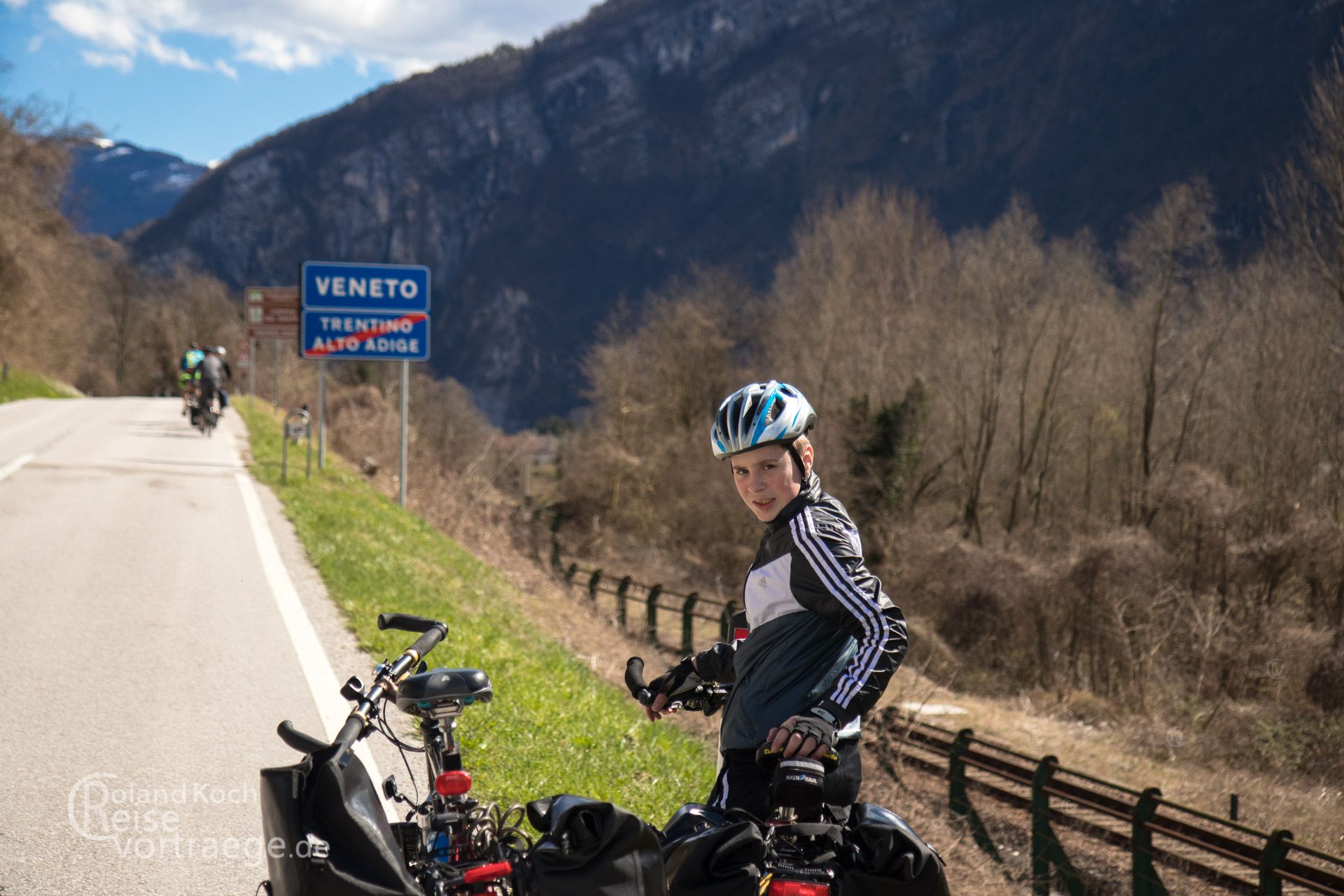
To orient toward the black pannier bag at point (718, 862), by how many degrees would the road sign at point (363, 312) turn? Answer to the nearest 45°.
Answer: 0° — it already faces it

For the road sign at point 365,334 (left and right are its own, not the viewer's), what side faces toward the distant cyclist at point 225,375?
back

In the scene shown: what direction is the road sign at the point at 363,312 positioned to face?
toward the camera

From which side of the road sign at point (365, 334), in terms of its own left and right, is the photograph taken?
front

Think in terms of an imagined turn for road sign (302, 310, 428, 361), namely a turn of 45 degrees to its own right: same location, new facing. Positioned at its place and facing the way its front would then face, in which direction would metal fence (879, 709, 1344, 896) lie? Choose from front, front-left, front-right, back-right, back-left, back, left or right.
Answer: left

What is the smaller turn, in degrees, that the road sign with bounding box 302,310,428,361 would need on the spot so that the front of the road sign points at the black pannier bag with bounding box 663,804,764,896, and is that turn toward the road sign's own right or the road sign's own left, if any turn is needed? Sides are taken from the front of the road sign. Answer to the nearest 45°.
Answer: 0° — it already faces it

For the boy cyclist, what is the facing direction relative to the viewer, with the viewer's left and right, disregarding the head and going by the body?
facing the viewer and to the left of the viewer

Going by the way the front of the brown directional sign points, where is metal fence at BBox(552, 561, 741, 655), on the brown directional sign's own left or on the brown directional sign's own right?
on the brown directional sign's own left

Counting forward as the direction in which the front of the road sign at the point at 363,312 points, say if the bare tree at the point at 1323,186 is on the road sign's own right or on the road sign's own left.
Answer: on the road sign's own left

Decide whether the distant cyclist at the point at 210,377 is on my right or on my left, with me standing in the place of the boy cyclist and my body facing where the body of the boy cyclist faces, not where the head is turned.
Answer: on my right

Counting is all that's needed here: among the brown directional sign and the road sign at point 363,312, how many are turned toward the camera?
2

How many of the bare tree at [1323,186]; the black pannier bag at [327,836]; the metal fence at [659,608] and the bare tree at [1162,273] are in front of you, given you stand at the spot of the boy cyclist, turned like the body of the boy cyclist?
1

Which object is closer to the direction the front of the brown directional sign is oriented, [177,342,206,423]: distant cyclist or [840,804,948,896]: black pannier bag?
the black pannier bag
